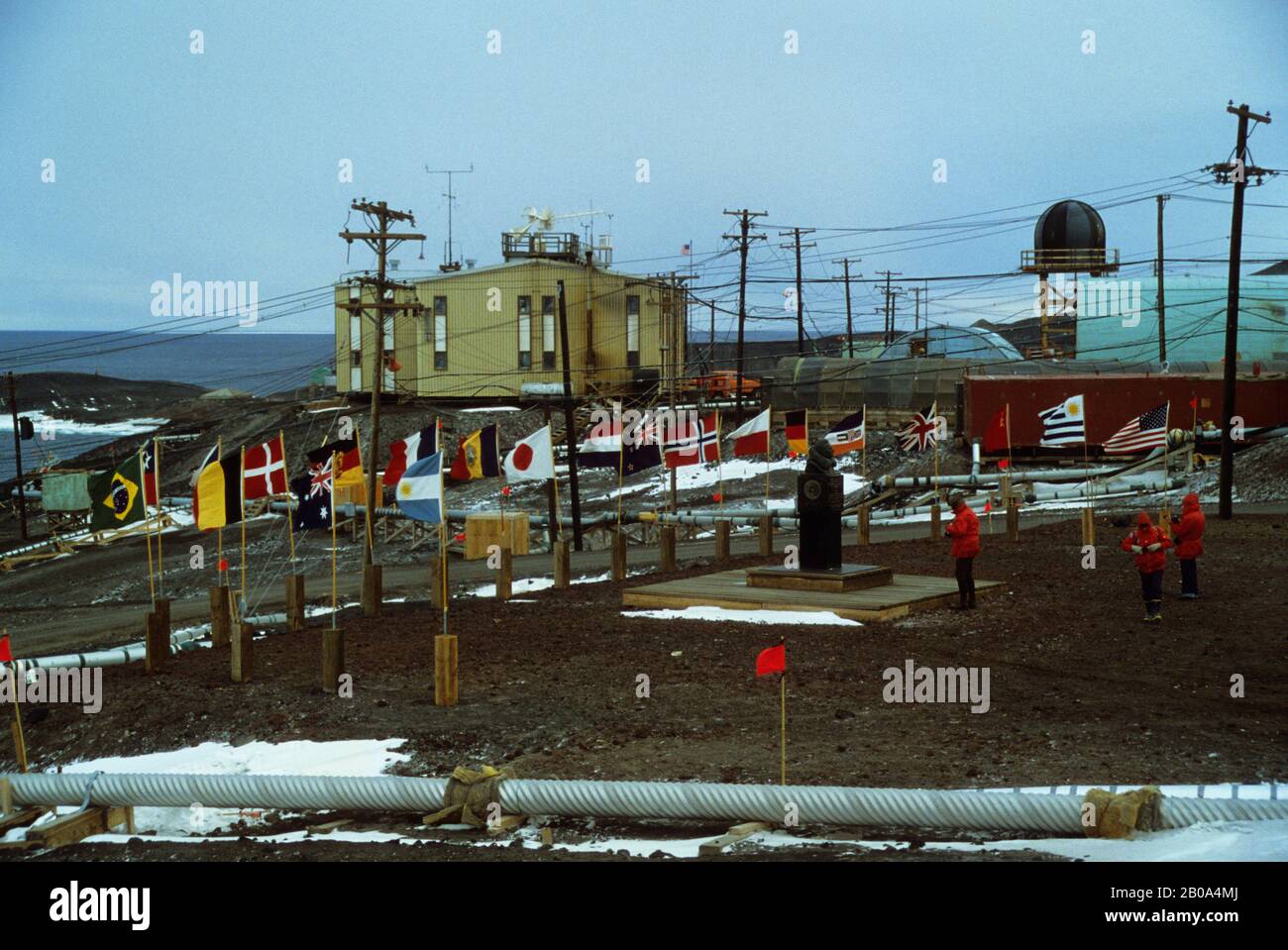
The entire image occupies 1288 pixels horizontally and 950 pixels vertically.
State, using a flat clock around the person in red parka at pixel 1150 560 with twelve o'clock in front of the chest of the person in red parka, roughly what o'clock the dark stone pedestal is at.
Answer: The dark stone pedestal is roughly at 4 o'clock from the person in red parka.

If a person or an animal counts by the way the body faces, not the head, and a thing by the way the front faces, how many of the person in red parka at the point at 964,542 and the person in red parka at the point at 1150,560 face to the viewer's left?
1

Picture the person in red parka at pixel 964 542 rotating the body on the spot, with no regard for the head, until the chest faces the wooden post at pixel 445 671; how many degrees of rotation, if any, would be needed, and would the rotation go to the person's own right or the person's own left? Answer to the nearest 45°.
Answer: approximately 45° to the person's own left

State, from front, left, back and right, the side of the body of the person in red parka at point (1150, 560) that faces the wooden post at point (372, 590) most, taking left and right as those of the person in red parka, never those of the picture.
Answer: right

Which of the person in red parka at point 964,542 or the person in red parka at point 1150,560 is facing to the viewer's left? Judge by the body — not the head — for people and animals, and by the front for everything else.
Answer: the person in red parka at point 964,542

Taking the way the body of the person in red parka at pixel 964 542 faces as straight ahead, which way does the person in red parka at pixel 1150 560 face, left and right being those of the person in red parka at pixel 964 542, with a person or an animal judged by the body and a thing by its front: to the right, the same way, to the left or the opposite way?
to the left

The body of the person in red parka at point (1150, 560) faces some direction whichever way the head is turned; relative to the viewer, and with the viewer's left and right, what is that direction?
facing the viewer

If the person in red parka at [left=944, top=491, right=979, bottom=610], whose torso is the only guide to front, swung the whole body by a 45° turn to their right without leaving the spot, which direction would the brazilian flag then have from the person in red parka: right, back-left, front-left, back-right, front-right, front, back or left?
front-left

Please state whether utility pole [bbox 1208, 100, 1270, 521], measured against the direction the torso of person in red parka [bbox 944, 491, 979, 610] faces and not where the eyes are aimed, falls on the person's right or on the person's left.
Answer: on the person's right

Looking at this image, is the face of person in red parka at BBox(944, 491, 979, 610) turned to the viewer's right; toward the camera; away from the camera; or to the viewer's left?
to the viewer's left

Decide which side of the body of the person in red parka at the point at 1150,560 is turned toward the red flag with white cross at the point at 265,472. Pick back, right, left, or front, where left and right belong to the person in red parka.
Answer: right

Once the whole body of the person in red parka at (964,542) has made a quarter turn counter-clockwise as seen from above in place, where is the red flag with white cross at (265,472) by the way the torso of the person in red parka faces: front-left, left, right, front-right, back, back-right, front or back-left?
right
